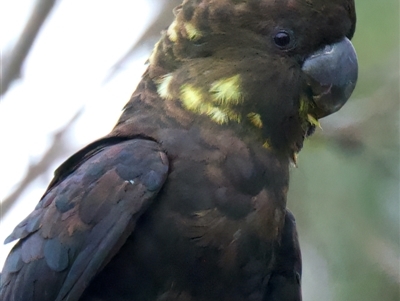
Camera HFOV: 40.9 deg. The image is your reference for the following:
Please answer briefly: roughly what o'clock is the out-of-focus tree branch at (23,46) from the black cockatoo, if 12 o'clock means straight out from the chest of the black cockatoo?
The out-of-focus tree branch is roughly at 7 o'clock from the black cockatoo.

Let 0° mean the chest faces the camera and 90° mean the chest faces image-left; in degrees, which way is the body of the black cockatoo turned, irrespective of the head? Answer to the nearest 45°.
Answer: approximately 315°

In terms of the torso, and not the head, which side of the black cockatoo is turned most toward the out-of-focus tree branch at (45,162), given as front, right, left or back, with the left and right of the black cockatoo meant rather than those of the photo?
back
